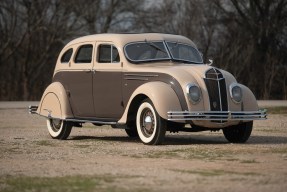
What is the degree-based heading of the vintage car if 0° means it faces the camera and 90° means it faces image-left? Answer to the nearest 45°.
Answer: approximately 315°
